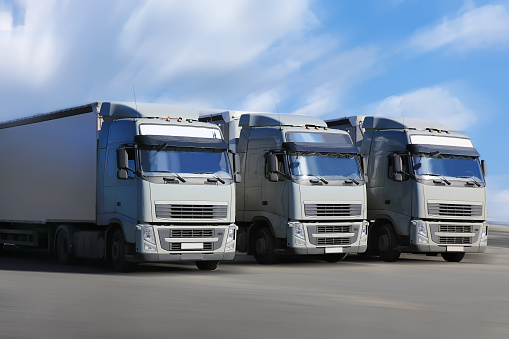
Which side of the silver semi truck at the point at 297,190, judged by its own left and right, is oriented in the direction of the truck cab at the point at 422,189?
left

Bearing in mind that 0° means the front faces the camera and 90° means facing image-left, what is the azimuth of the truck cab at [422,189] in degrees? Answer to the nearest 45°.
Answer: approximately 315°

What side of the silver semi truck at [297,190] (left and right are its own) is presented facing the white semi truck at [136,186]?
right

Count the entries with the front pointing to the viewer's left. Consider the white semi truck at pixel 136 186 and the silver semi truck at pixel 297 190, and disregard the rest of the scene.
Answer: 0

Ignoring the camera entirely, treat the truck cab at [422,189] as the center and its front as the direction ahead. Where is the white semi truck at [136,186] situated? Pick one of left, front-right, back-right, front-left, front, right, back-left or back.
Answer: right

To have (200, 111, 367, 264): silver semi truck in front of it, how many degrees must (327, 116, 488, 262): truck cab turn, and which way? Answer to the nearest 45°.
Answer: approximately 90° to its right

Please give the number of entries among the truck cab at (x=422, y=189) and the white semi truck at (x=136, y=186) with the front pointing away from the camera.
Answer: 0
